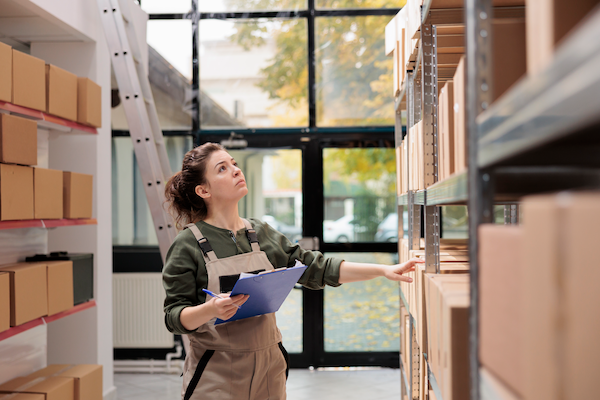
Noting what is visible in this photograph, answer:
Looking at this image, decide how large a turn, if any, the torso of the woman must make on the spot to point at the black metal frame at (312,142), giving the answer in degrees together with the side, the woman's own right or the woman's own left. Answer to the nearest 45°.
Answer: approximately 135° to the woman's own left

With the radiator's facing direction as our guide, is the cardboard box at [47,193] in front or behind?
in front

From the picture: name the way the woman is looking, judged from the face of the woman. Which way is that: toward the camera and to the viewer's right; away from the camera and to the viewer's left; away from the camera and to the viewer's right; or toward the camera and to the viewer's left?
toward the camera and to the viewer's right

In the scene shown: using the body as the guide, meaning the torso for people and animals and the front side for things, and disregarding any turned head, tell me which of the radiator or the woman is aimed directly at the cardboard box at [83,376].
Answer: the radiator

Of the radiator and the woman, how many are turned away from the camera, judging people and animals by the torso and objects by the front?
0

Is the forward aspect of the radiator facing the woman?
yes

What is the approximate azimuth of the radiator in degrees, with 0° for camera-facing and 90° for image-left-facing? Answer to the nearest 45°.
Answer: approximately 0°

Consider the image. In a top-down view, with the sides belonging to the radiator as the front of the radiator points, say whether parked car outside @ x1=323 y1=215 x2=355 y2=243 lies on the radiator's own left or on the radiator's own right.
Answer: on the radiator's own left
